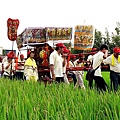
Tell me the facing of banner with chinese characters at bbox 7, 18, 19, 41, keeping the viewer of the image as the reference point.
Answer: facing the viewer

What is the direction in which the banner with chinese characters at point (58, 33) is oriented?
toward the camera

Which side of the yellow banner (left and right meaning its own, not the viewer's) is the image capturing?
front

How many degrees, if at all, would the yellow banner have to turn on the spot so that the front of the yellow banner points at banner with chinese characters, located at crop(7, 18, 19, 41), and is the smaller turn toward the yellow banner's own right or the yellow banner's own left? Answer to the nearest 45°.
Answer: approximately 90° to the yellow banner's own right

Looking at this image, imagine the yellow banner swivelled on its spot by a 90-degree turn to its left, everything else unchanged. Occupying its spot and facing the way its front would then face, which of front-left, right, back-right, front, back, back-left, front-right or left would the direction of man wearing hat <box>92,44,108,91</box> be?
right

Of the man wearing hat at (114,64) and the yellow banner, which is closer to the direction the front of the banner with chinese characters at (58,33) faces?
the man wearing hat

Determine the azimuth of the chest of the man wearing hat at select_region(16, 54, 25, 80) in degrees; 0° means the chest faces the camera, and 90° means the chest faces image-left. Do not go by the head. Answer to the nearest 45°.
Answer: approximately 315°
